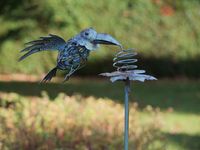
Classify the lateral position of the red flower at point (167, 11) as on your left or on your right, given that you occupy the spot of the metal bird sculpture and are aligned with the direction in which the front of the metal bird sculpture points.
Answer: on your left

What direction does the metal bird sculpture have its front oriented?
to the viewer's right
